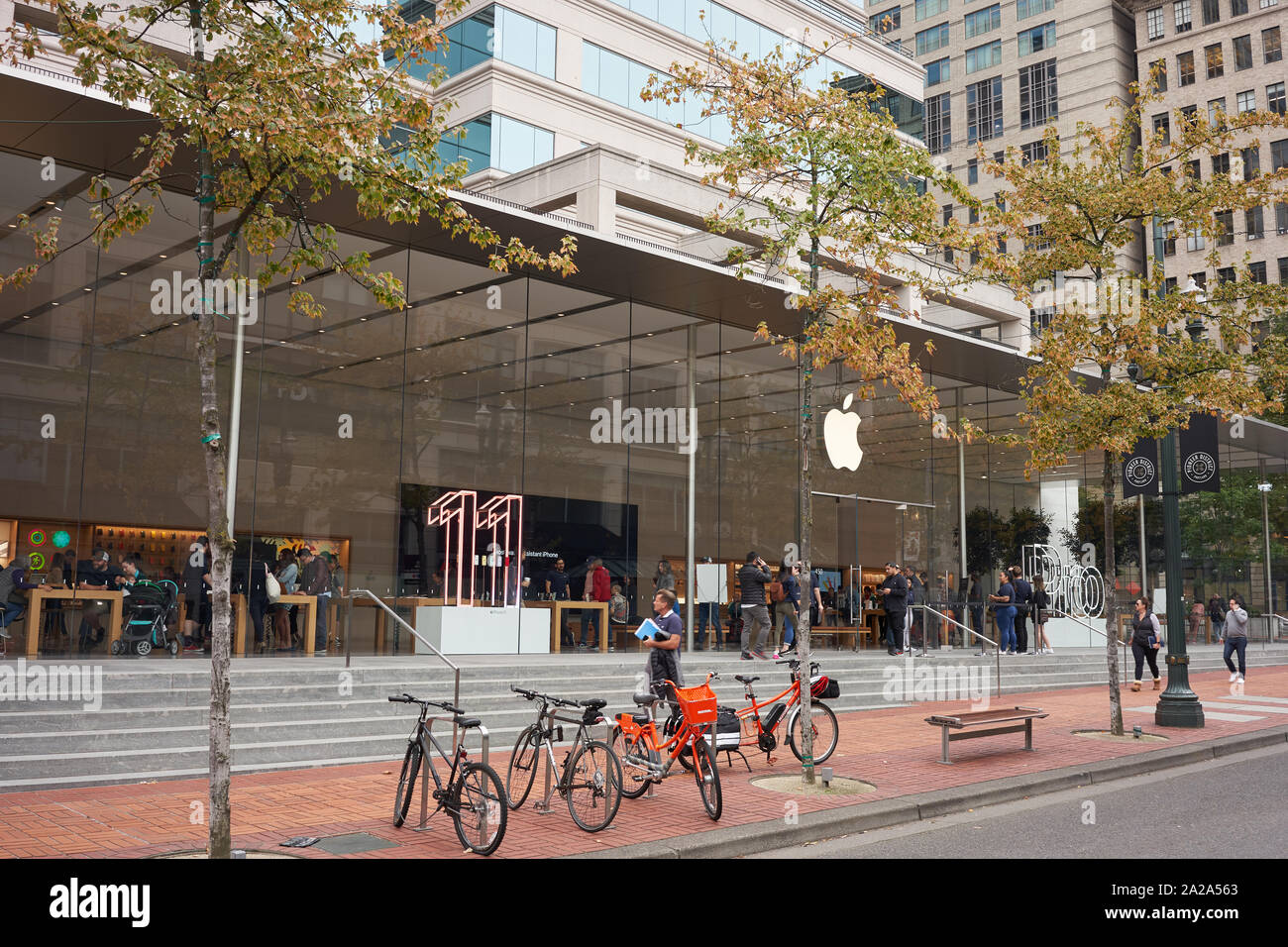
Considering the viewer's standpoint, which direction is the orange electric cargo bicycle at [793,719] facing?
facing to the right of the viewer

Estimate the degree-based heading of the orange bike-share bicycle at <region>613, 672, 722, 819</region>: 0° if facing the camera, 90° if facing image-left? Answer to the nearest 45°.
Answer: approximately 315°

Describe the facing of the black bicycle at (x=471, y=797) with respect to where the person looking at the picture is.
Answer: facing away from the viewer and to the left of the viewer

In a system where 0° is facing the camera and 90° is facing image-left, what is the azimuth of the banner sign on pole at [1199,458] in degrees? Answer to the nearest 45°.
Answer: approximately 0°

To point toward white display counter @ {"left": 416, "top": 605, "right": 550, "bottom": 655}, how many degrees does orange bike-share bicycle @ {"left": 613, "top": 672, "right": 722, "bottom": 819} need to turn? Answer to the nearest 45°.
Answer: approximately 135° to its left

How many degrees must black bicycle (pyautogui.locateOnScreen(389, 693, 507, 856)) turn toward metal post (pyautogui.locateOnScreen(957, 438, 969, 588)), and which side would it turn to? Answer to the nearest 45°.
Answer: approximately 90° to its right

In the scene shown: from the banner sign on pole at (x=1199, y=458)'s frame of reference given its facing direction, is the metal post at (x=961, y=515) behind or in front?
behind

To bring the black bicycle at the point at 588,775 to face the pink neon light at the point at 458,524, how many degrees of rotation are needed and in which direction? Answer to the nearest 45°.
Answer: approximately 45° to its right

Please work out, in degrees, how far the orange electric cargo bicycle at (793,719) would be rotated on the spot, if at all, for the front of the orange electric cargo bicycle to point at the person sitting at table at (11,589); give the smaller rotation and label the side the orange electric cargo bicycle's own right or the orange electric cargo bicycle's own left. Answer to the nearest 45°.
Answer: approximately 180°

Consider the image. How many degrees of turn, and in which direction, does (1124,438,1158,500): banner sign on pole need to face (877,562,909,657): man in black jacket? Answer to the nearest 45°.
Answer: approximately 135° to its right

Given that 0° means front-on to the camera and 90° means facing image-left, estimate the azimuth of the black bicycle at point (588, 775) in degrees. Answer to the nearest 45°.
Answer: approximately 135°

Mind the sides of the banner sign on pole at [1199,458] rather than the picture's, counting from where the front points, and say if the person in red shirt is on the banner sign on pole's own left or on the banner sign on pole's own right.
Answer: on the banner sign on pole's own right

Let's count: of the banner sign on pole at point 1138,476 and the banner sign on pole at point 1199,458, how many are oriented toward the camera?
2

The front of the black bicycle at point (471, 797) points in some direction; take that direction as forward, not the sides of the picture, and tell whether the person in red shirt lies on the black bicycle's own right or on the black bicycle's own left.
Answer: on the black bicycle's own right

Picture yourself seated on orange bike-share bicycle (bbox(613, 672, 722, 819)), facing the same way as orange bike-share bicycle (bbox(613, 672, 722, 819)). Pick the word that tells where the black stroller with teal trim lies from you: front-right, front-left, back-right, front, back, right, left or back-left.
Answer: back

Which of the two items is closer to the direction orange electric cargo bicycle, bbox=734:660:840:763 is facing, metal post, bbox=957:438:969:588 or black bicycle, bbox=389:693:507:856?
the metal post

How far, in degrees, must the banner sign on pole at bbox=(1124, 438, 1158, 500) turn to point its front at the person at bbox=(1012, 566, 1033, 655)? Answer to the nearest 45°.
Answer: approximately 180°

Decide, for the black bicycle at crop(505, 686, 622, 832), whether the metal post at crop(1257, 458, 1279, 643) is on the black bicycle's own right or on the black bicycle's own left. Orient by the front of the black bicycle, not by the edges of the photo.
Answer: on the black bicycle's own right
